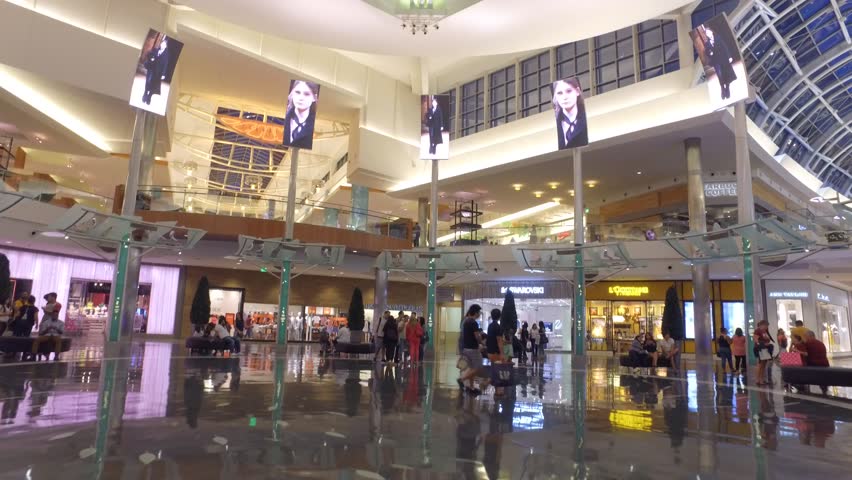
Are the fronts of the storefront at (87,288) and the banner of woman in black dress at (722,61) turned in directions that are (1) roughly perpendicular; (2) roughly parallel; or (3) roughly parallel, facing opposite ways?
roughly perpendicular

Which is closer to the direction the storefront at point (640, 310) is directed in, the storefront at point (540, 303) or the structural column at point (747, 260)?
the structural column

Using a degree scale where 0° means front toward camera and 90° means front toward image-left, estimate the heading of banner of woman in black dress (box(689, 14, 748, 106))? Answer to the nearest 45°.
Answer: approximately 0°

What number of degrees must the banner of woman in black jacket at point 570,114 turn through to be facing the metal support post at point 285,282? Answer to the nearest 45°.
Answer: approximately 90° to its right

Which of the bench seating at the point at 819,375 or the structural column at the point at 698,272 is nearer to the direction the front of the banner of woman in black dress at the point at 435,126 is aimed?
the bench seating

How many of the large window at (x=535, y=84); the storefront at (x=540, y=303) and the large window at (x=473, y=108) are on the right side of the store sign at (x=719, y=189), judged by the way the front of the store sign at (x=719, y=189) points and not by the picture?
3

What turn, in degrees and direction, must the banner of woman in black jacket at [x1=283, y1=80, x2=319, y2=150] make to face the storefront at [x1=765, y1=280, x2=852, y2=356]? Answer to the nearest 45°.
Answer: approximately 90° to its left

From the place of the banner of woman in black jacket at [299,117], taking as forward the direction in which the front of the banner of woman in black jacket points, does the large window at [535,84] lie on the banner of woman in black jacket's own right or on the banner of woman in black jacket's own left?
on the banner of woman in black jacket's own left

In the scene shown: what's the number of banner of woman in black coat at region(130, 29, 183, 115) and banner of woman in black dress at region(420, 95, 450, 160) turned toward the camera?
2

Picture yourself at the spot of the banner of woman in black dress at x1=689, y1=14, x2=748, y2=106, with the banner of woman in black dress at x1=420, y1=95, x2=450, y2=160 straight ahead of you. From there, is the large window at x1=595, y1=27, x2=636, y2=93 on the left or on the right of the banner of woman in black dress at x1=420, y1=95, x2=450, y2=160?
right

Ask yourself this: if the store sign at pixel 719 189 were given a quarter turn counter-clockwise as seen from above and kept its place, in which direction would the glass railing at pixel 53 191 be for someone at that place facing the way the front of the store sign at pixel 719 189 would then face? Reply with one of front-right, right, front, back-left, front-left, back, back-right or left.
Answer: back-right

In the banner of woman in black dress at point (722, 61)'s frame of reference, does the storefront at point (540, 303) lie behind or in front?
behind

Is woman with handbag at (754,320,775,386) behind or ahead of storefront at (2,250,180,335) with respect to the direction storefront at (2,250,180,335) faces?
ahead
